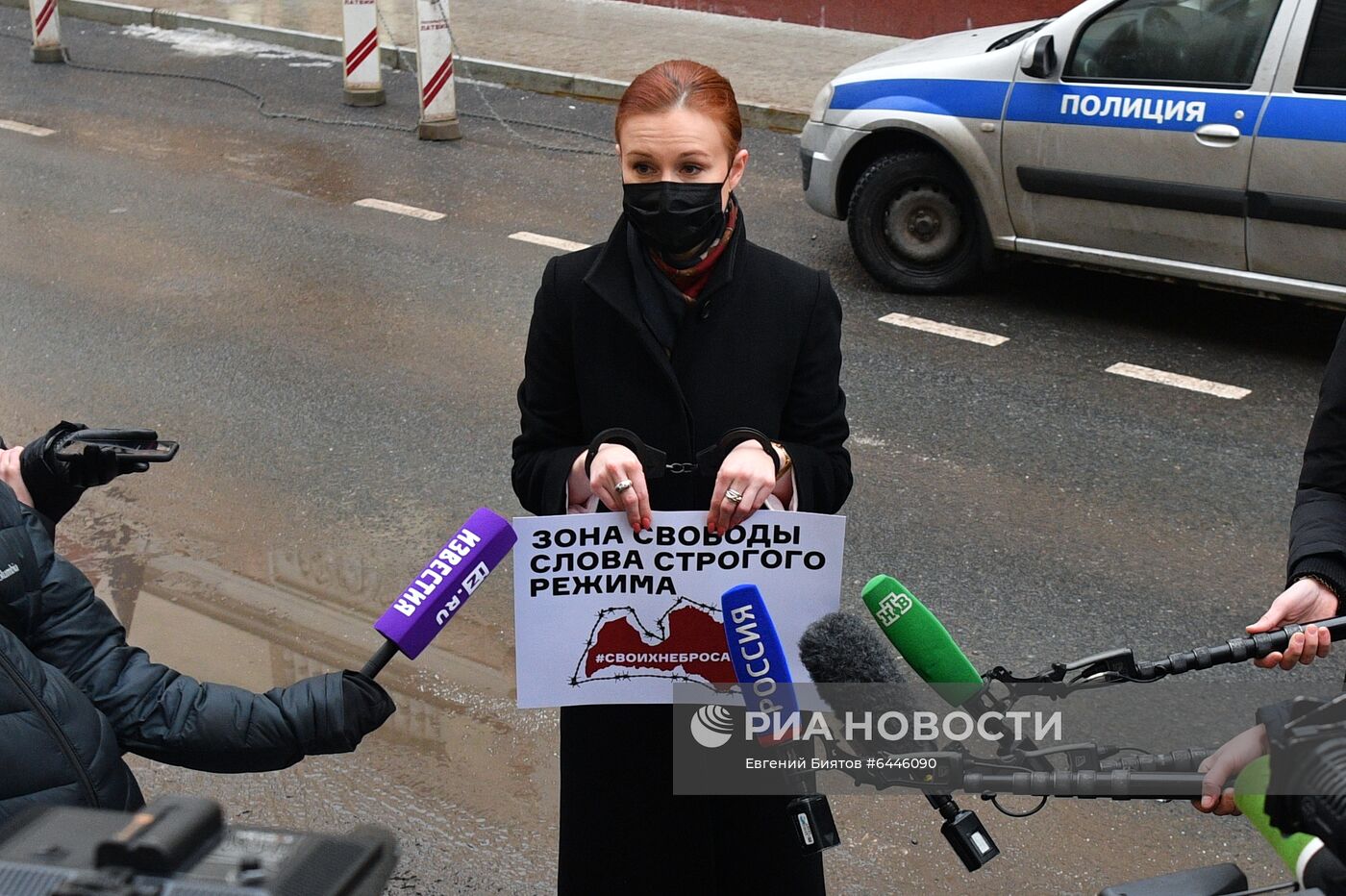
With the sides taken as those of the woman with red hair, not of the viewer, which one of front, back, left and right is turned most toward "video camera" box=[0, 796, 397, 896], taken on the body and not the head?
front

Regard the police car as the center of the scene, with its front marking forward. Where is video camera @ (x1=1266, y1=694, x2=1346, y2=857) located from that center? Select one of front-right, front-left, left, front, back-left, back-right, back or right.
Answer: left

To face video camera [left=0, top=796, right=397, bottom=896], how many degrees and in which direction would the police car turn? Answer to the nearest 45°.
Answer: approximately 90° to its left

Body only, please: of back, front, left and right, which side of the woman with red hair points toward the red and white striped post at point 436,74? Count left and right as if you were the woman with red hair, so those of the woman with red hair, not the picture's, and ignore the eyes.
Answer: back

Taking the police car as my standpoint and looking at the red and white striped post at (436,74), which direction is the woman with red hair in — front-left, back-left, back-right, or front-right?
back-left

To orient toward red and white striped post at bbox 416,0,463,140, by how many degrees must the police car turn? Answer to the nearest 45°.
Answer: approximately 45° to its right

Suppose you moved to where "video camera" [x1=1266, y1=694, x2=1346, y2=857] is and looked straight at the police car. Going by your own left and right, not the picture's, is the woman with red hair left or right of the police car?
left

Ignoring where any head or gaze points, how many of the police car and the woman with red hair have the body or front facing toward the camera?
1

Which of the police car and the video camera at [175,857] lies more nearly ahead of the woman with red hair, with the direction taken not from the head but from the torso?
the video camera

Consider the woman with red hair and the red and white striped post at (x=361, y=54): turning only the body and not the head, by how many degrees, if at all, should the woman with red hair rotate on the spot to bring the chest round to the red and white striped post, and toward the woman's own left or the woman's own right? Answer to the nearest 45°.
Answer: approximately 180°

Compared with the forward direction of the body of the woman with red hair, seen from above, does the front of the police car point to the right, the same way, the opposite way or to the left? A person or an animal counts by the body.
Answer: to the right

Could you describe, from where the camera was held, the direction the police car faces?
facing to the left of the viewer

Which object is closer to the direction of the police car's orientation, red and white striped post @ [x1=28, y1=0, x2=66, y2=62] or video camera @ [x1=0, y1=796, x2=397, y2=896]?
the red and white striped post

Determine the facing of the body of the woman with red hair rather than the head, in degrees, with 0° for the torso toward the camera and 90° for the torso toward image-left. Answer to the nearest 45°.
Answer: approximately 0°
